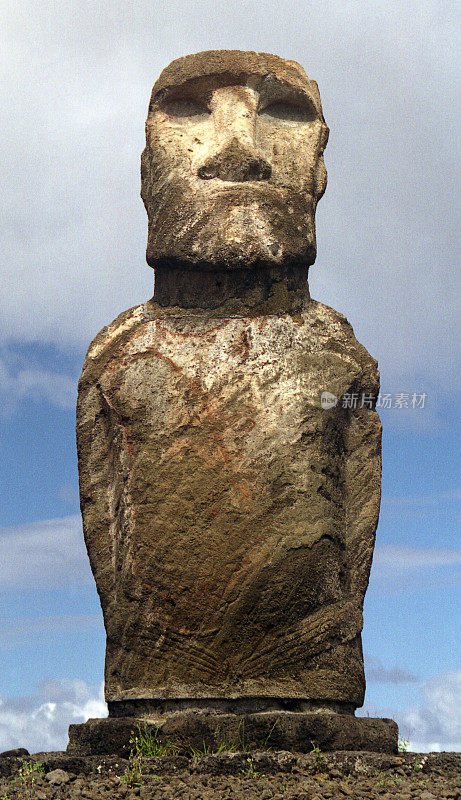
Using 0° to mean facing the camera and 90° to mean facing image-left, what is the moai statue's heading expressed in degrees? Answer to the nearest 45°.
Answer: approximately 0°
